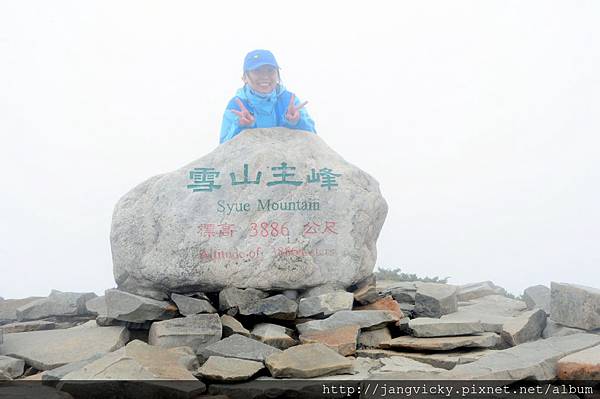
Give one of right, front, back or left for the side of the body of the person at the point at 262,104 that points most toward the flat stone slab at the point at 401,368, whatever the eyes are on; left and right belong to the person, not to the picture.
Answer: front

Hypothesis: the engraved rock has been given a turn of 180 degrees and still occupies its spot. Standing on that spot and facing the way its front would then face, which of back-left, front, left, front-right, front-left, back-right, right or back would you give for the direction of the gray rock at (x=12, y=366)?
back-left

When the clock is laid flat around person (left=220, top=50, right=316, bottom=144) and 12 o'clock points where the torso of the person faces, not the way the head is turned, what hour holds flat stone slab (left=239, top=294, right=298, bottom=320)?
The flat stone slab is roughly at 12 o'clock from the person.

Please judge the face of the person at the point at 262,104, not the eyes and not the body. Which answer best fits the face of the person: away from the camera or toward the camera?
toward the camera

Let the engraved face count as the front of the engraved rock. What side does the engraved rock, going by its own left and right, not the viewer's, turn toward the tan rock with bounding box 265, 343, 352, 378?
front

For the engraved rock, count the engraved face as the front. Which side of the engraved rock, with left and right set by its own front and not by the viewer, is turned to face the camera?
front

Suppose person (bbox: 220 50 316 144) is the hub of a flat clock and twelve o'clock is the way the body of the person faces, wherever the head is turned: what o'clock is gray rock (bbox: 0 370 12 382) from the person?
The gray rock is roughly at 1 o'clock from the person.

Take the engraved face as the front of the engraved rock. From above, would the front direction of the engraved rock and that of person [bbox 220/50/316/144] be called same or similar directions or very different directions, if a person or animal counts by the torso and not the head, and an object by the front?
same or similar directions

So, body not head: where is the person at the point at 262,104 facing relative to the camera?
toward the camera

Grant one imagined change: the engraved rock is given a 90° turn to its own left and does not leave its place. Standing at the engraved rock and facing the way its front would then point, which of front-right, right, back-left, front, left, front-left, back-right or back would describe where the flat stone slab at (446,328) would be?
front-right

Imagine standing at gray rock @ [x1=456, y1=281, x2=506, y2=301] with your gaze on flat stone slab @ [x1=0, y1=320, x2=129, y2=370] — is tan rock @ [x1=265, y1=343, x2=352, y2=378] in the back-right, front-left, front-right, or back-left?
front-left

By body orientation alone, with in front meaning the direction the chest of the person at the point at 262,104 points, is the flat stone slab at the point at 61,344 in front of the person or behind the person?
in front

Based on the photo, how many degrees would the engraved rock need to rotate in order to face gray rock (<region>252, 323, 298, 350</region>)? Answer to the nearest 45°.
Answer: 0° — it already faces it

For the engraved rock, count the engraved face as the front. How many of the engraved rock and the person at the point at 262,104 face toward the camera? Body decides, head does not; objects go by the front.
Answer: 2
